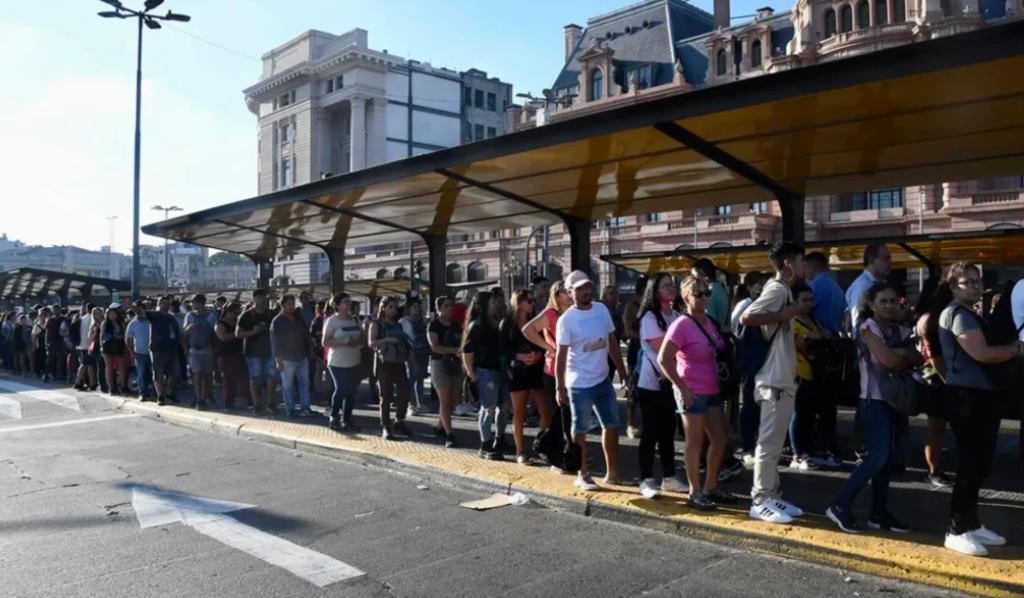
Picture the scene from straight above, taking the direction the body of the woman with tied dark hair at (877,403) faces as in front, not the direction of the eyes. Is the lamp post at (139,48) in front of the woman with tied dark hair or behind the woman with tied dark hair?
behind

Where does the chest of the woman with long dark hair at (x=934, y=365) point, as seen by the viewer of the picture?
to the viewer's right

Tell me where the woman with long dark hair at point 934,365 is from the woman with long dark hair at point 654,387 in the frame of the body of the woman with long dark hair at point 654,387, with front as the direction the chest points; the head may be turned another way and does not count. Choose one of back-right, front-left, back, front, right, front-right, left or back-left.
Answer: front-left
